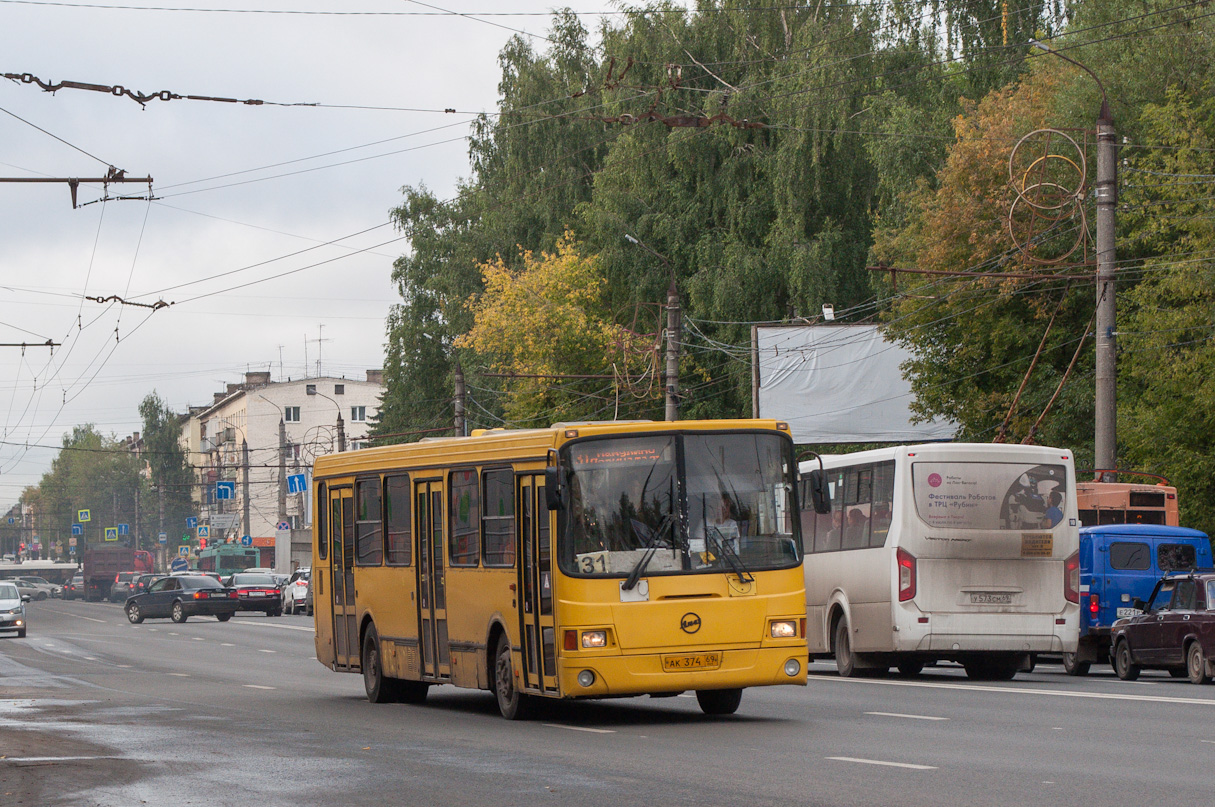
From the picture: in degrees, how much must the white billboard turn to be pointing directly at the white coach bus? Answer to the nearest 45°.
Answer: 0° — it already faces it

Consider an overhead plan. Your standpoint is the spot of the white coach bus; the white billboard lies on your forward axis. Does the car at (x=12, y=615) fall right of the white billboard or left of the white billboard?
left

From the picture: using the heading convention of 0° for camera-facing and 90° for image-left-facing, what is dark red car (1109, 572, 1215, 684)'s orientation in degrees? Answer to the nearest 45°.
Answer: approximately 135°

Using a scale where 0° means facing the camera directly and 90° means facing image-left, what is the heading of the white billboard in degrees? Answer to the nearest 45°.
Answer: approximately 0°

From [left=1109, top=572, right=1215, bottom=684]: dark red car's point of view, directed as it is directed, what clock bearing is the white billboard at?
The white billboard is roughly at 1 o'clock from the dark red car.

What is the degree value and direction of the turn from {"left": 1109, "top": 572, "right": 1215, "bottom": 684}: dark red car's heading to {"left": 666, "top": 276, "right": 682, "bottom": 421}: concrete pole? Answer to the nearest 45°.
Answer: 0° — it already faces it

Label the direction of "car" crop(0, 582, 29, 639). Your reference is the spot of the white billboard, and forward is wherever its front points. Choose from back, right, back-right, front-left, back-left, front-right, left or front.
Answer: right

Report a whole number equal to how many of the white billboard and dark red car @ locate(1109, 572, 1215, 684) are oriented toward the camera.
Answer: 1
